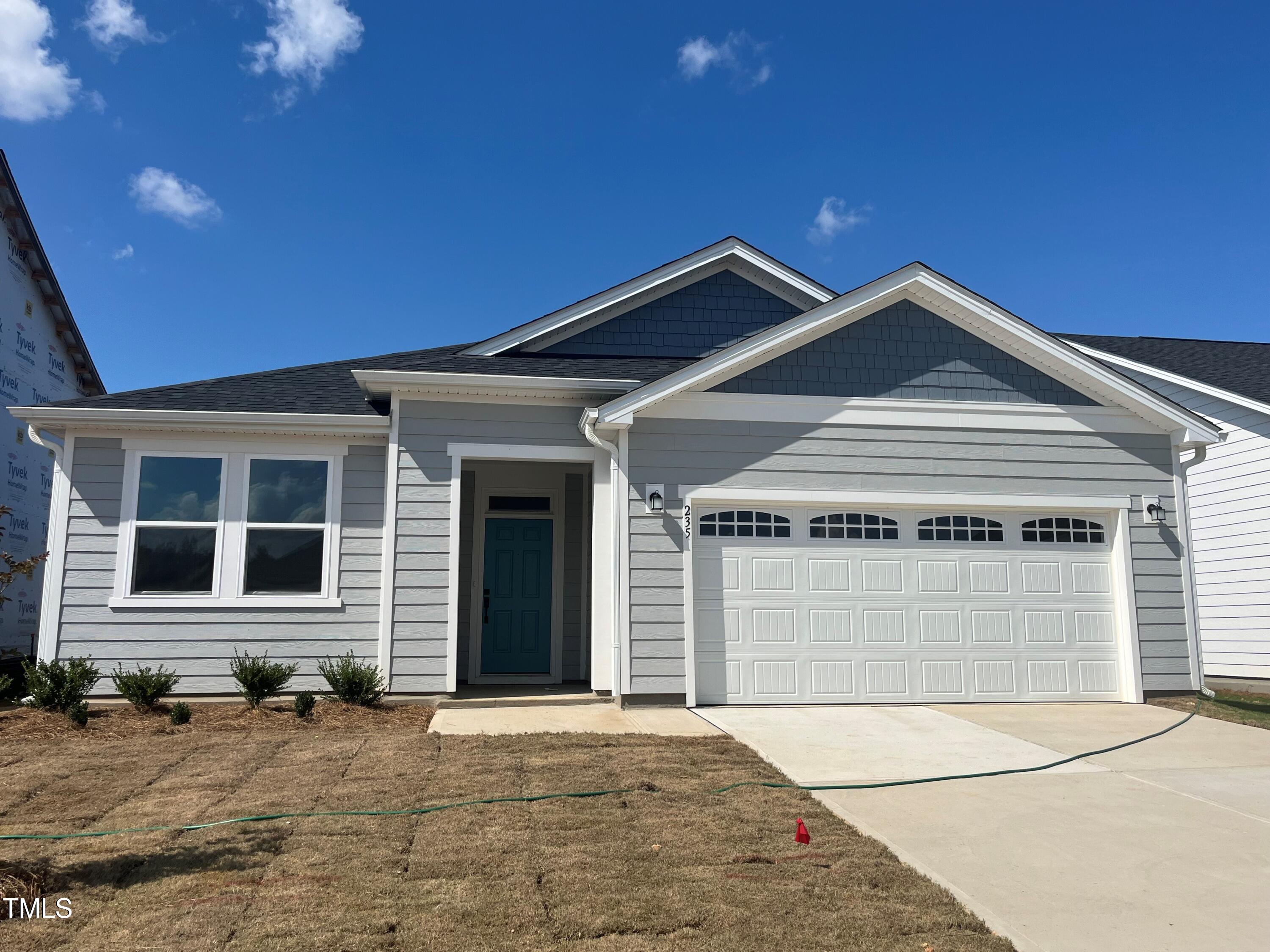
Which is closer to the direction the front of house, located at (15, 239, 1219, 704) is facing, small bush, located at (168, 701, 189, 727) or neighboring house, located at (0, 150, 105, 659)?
the small bush

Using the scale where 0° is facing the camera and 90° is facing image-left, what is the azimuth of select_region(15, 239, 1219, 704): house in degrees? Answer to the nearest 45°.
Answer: approximately 0°

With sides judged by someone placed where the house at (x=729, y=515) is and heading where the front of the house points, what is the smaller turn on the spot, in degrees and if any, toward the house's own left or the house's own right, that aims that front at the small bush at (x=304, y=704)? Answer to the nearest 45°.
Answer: approximately 90° to the house's own right

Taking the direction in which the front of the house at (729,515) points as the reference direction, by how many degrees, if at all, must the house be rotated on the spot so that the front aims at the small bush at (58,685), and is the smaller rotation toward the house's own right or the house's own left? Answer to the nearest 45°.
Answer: approximately 90° to the house's own right
